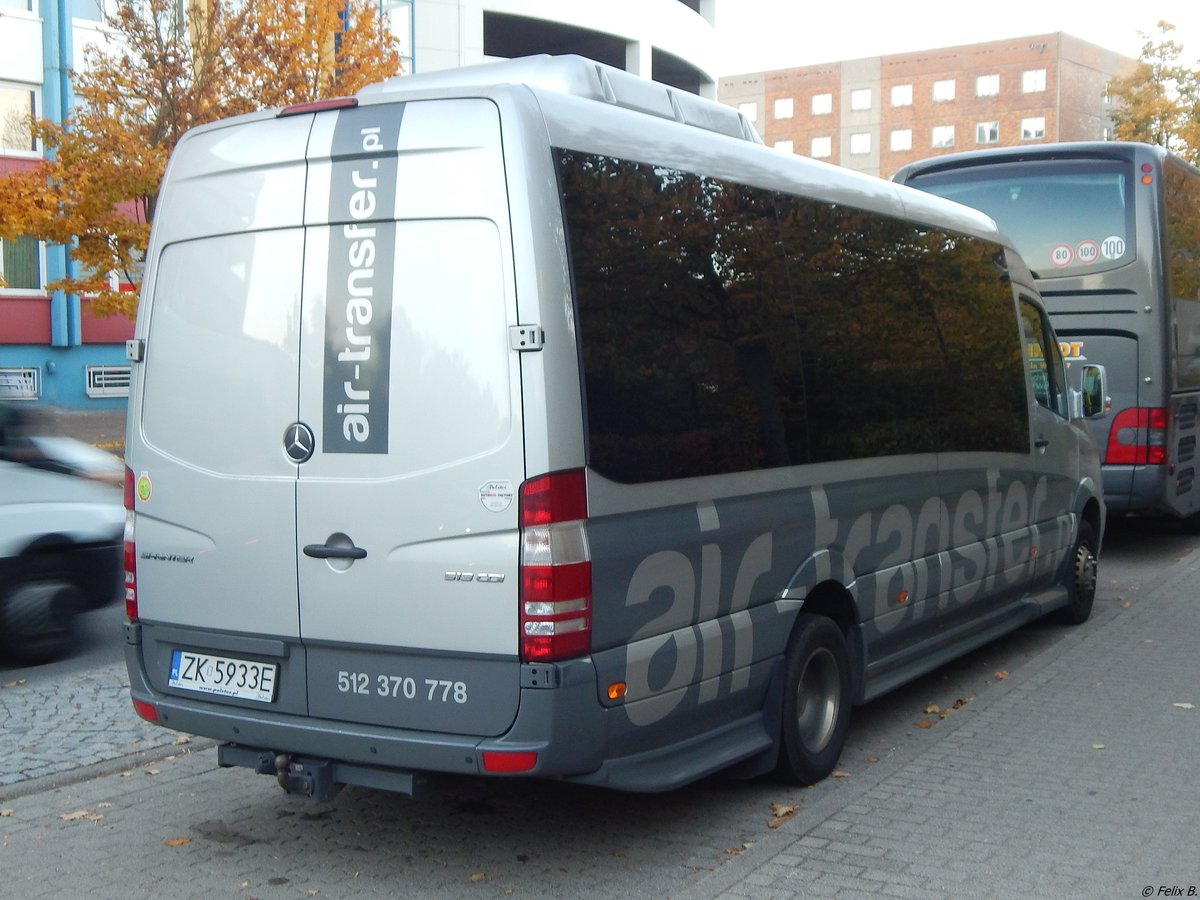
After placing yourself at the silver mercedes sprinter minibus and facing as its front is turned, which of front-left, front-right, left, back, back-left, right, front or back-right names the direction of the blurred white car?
left

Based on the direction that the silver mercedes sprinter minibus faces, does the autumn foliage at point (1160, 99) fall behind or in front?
in front

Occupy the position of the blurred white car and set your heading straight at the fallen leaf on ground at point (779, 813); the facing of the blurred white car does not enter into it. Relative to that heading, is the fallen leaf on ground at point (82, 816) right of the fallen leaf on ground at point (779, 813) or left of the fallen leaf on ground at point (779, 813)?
right

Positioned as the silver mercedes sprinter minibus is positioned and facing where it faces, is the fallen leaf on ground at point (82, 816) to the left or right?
on its left

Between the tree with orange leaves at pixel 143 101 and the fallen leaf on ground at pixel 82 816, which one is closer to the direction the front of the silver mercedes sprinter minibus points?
the tree with orange leaves

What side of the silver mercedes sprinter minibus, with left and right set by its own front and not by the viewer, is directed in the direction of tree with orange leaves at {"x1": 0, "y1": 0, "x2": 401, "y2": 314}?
left

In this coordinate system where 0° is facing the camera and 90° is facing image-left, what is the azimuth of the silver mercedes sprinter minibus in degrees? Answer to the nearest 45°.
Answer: approximately 225°
